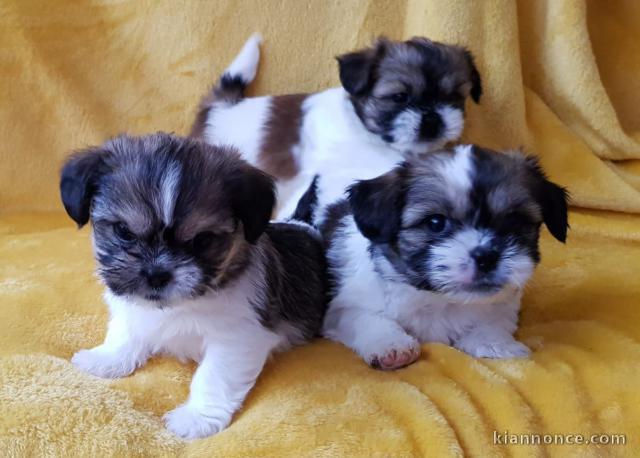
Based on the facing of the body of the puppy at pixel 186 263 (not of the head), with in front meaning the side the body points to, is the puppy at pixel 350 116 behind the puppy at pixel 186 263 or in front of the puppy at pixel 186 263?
behind

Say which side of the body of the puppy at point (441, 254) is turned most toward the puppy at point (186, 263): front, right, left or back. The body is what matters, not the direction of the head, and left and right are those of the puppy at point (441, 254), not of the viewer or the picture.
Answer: right

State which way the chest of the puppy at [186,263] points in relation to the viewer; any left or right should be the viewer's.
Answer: facing the viewer and to the left of the viewer

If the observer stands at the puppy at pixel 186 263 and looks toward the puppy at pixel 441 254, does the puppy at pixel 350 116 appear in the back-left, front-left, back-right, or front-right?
front-left

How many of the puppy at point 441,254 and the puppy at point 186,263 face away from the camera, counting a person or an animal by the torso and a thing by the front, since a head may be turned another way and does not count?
0

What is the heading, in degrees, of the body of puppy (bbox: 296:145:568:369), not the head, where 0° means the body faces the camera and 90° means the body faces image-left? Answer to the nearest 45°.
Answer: approximately 315°

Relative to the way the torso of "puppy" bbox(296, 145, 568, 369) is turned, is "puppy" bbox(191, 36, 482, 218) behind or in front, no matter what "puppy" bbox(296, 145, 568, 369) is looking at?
behind
